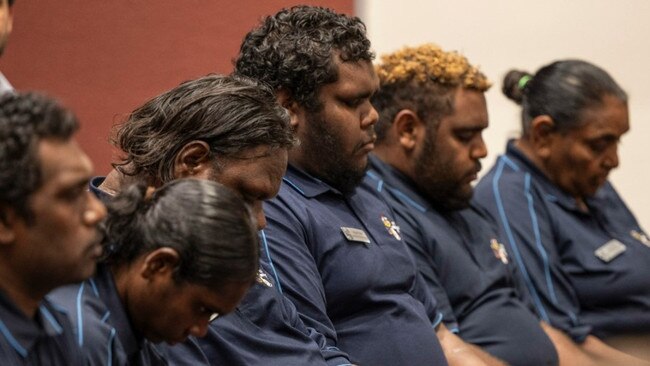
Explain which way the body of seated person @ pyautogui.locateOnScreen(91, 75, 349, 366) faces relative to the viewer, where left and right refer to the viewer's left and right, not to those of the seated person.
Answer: facing to the right of the viewer

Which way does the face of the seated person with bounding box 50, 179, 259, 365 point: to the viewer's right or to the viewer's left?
to the viewer's right

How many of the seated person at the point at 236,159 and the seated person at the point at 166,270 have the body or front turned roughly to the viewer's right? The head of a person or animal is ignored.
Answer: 2

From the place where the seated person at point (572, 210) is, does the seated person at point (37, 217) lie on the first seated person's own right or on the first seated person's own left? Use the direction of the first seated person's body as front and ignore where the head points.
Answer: on the first seated person's own right

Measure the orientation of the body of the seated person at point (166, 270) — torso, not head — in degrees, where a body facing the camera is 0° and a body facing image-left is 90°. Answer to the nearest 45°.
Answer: approximately 270°

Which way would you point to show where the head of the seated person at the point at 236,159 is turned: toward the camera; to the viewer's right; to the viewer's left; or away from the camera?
to the viewer's right
